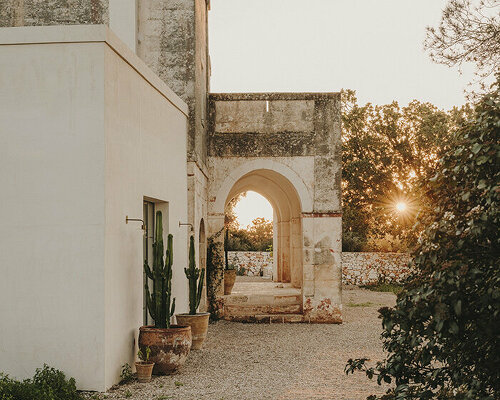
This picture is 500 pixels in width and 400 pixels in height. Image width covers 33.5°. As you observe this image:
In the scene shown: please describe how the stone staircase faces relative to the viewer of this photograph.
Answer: facing the viewer

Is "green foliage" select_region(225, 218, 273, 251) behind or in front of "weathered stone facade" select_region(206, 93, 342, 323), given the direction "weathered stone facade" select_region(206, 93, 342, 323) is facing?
behind

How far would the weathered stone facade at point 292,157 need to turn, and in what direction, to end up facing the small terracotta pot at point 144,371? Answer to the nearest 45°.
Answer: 0° — it already faces it

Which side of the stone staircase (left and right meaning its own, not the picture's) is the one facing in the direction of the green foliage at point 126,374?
front

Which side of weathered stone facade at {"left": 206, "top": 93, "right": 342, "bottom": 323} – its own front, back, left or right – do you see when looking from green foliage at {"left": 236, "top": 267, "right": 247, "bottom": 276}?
back

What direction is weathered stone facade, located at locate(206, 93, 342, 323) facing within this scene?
toward the camera

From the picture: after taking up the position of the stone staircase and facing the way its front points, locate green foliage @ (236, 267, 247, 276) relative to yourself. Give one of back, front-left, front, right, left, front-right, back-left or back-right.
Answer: back

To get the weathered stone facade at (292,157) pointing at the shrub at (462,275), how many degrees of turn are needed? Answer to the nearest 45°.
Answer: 0° — it already faces it

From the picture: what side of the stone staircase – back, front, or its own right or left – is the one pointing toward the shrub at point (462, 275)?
front

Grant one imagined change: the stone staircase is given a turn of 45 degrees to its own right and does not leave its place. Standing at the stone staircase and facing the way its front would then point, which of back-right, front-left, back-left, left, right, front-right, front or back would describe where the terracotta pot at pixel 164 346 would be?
front-left
